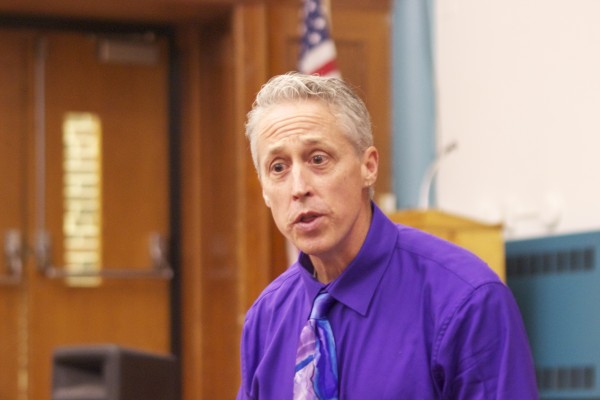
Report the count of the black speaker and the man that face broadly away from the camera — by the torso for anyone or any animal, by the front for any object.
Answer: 0

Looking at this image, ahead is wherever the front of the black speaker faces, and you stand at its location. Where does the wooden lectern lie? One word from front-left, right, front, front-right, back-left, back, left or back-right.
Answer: back

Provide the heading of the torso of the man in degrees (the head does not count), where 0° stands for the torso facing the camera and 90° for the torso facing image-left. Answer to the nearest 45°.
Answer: approximately 45°

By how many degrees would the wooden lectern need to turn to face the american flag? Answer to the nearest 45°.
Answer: approximately 45° to its right

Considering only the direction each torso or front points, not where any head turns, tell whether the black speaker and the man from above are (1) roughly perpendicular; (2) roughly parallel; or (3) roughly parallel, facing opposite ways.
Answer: roughly parallel

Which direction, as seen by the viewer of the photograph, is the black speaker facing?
facing the viewer and to the left of the viewer

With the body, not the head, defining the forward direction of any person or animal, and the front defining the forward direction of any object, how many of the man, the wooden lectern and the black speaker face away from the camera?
0

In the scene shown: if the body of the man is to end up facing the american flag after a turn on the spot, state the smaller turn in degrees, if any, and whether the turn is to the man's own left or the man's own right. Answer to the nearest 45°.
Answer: approximately 135° to the man's own right

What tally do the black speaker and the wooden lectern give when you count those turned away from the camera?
0

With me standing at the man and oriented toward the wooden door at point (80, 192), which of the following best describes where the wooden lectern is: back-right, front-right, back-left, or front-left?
front-right

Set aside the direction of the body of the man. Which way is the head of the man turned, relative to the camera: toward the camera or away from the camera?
toward the camera
